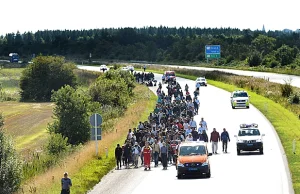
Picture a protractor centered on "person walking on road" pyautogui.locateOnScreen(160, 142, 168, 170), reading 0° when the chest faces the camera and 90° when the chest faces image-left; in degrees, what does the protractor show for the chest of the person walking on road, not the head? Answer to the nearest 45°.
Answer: approximately 0°

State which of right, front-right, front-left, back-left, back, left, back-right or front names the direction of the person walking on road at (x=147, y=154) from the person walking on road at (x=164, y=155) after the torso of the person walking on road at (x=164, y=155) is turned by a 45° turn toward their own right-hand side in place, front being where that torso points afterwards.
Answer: front-right
